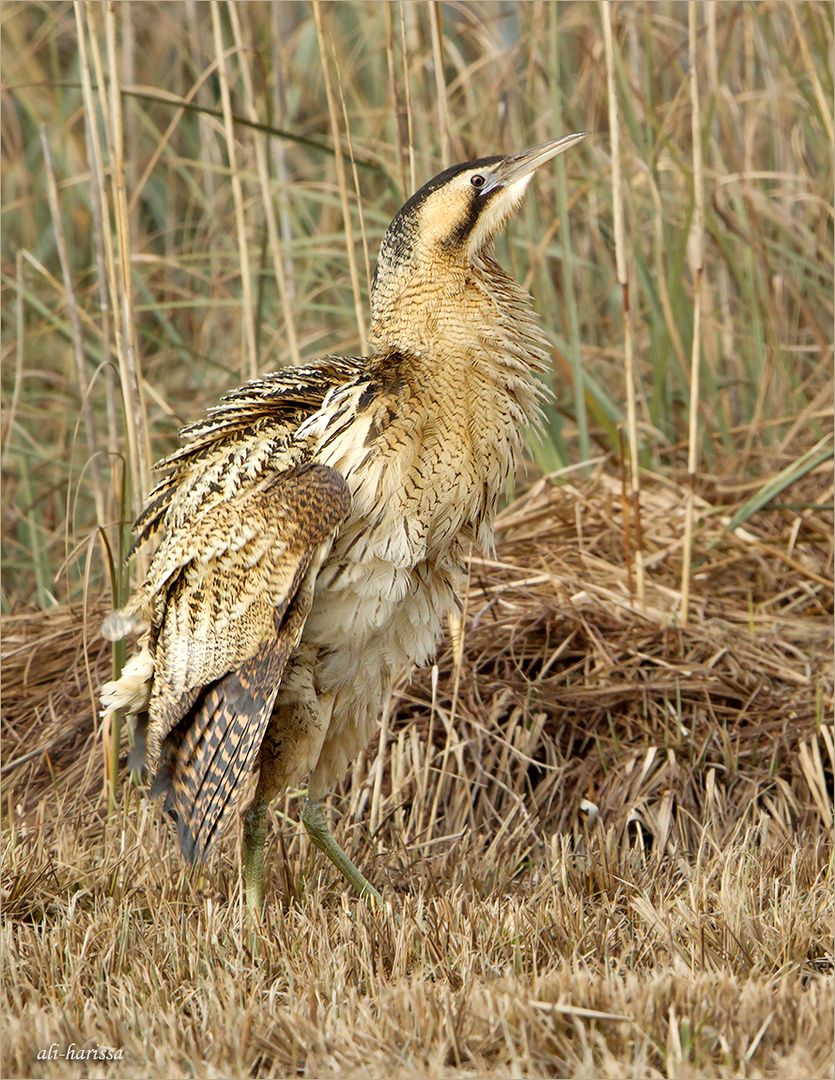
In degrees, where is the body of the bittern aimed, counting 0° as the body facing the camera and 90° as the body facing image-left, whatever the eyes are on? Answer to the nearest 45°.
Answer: approximately 270°
